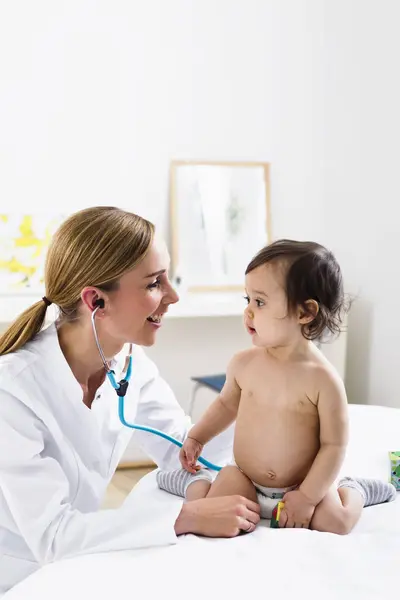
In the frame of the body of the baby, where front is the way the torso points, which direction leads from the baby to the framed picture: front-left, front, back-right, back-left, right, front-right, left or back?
back-right

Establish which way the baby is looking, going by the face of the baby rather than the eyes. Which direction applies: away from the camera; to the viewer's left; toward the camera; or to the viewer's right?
to the viewer's left

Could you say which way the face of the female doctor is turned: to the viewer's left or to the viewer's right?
to the viewer's right

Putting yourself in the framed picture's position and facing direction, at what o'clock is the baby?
The baby is roughly at 12 o'clock from the framed picture.

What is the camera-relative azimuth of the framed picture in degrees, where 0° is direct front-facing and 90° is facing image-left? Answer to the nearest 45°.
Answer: approximately 0°

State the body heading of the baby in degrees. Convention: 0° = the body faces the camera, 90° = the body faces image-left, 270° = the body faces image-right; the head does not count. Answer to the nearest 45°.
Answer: approximately 45°
